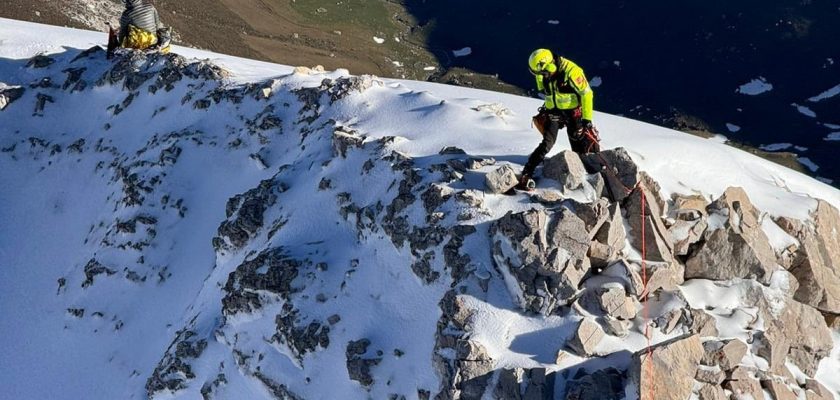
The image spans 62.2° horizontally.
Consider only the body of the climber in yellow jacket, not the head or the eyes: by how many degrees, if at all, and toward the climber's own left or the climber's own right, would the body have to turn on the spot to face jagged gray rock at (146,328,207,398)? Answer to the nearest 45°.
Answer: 0° — they already face it

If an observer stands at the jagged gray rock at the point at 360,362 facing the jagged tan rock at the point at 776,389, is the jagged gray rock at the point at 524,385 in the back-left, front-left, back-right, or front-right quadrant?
front-right

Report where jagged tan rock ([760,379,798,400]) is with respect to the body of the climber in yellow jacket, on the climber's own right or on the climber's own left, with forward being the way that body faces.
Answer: on the climber's own left

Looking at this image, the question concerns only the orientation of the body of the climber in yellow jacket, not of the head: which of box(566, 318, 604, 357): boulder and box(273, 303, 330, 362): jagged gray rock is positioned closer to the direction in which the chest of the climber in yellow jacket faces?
the jagged gray rock

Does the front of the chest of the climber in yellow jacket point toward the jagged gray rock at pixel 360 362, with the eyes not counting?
yes

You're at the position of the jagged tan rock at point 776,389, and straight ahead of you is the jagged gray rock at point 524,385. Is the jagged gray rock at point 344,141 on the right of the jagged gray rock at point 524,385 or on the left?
right

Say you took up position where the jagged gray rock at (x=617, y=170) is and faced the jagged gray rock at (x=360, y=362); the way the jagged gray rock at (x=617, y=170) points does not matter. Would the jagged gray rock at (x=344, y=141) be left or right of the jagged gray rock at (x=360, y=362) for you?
right

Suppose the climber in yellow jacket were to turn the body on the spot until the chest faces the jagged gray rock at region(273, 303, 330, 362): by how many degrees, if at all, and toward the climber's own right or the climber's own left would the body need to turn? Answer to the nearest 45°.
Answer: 0° — they already face it

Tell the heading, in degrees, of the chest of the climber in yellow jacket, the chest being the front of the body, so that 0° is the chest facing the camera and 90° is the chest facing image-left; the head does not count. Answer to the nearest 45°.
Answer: approximately 45°

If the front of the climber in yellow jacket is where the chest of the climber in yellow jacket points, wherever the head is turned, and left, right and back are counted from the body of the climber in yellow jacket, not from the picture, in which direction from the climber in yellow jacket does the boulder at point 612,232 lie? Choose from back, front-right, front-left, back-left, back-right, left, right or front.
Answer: left

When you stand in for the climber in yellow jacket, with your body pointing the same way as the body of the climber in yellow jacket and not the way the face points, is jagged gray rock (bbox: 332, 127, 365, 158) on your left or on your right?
on your right

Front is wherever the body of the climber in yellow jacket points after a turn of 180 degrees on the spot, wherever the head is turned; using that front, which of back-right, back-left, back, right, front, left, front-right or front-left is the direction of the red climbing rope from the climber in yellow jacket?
right

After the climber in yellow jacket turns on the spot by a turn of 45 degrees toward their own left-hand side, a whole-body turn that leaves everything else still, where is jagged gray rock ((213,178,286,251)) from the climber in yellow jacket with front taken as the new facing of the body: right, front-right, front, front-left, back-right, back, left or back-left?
right

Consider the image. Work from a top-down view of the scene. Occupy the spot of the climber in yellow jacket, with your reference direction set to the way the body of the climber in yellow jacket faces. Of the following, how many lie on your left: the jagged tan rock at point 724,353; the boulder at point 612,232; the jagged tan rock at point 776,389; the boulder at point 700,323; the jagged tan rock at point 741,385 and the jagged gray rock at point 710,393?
6

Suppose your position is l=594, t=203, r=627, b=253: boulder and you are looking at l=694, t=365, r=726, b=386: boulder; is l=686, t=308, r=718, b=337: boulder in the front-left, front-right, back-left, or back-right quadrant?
front-left

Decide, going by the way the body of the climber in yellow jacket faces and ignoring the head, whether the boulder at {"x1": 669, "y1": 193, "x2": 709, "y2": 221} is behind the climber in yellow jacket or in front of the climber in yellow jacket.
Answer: behind
